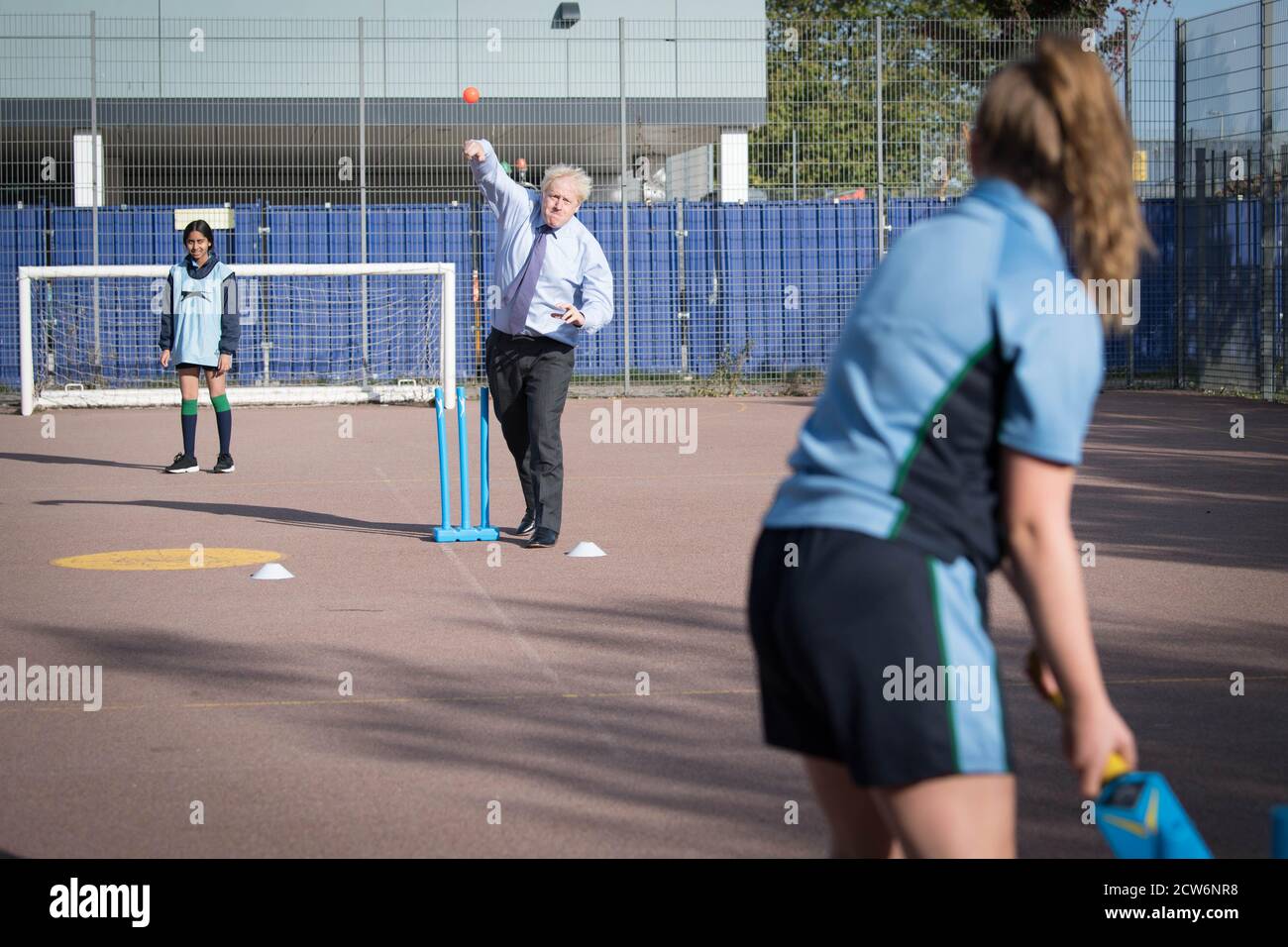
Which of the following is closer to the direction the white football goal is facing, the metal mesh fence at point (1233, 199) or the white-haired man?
the white-haired man

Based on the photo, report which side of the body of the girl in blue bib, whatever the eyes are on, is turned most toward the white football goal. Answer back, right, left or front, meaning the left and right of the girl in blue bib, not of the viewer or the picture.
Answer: back

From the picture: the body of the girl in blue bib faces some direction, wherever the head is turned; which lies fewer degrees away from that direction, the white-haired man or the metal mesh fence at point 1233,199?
the white-haired man

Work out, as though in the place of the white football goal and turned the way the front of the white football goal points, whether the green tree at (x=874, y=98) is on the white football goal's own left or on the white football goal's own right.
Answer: on the white football goal's own left

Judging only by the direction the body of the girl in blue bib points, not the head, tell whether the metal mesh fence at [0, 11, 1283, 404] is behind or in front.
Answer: behind

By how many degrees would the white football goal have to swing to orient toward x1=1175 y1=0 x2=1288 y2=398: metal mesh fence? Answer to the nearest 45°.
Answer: approximately 90° to its left

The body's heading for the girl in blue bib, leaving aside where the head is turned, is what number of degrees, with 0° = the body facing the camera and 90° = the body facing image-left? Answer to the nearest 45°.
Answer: approximately 0°

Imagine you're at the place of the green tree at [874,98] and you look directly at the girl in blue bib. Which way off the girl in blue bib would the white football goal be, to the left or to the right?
right

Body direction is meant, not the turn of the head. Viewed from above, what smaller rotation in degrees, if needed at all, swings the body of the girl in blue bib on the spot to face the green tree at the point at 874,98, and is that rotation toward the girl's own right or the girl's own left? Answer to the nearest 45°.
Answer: approximately 135° to the girl's own left

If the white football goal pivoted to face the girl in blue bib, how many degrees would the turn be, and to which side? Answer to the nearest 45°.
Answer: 0° — it already faces them

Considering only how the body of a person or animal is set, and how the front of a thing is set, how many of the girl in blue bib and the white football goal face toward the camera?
2

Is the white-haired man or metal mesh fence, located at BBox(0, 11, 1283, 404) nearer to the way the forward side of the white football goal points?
the white-haired man
